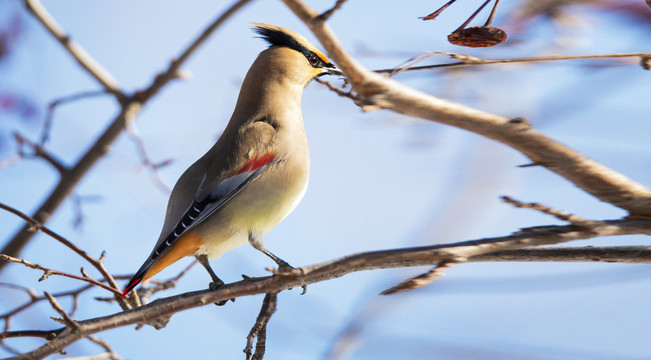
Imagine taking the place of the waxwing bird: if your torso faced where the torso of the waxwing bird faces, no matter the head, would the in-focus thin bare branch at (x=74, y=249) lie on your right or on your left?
on your right

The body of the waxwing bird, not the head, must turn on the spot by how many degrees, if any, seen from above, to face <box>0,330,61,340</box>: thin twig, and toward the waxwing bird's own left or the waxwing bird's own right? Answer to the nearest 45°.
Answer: approximately 135° to the waxwing bird's own right

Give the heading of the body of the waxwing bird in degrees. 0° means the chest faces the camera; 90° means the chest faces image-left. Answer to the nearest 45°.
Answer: approximately 270°

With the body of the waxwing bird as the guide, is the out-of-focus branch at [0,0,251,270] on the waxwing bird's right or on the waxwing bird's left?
on the waxwing bird's left

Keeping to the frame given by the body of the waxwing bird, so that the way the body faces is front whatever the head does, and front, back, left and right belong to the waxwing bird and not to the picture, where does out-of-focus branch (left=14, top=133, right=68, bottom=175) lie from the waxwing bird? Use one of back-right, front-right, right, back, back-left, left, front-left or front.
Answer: back-left

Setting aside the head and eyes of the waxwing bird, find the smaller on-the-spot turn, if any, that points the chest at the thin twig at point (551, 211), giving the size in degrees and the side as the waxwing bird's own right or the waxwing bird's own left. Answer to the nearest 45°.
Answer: approximately 45° to the waxwing bird's own right
